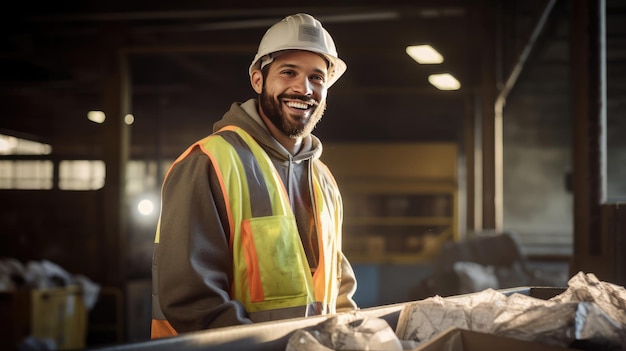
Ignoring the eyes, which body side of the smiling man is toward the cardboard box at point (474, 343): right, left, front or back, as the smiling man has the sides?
front

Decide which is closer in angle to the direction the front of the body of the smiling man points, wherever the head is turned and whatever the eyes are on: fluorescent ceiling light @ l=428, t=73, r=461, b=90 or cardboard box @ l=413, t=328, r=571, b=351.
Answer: the cardboard box

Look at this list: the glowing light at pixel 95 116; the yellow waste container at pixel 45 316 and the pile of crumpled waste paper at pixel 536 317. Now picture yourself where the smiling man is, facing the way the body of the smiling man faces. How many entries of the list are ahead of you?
1

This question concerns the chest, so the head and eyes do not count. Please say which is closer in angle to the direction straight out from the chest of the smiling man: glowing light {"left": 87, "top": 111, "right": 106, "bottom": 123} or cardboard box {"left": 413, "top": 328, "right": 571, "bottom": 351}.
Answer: the cardboard box

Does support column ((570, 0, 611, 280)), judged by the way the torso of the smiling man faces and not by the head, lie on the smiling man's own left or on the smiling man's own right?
on the smiling man's own left

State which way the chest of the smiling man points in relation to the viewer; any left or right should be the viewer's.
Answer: facing the viewer and to the right of the viewer

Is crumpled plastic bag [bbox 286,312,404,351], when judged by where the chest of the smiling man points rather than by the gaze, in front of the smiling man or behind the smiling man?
in front

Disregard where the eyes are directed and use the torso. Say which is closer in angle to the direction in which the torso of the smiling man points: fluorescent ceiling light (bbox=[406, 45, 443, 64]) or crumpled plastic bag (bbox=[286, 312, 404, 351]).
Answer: the crumpled plastic bag

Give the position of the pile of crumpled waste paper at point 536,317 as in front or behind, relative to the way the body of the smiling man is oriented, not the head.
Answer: in front

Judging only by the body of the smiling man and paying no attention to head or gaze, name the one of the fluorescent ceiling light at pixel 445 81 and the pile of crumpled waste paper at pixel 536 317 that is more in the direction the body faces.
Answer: the pile of crumpled waste paper
